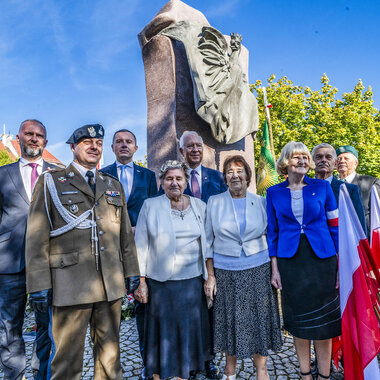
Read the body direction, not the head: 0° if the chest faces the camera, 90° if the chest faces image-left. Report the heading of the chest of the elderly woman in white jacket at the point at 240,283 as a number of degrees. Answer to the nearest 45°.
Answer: approximately 0°

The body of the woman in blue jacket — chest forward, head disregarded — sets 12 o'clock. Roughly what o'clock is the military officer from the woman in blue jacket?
The military officer is roughly at 2 o'clock from the woman in blue jacket.

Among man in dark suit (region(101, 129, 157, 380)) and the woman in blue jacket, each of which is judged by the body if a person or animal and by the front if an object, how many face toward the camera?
2

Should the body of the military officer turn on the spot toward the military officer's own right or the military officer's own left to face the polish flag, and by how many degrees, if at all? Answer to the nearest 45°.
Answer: approximately 45° to the military officer's own left

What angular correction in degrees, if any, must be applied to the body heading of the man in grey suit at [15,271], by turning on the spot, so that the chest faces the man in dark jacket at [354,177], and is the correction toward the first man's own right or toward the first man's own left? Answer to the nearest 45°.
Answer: approximately 45° to the first man's own left

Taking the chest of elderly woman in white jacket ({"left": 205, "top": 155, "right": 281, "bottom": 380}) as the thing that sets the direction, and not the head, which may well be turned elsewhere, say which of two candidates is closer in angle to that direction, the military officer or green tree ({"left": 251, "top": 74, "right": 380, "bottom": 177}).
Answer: the military officer

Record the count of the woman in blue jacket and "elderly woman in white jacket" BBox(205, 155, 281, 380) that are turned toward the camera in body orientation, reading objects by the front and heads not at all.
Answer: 2

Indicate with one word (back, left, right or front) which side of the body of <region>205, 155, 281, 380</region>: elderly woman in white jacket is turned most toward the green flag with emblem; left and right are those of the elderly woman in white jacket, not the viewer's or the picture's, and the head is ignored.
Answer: back

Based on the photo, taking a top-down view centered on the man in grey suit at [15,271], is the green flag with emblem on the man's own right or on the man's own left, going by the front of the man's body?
on the man's own left
